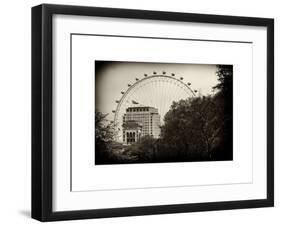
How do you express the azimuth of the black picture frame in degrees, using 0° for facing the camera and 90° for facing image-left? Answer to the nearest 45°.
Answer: approximately 315°
